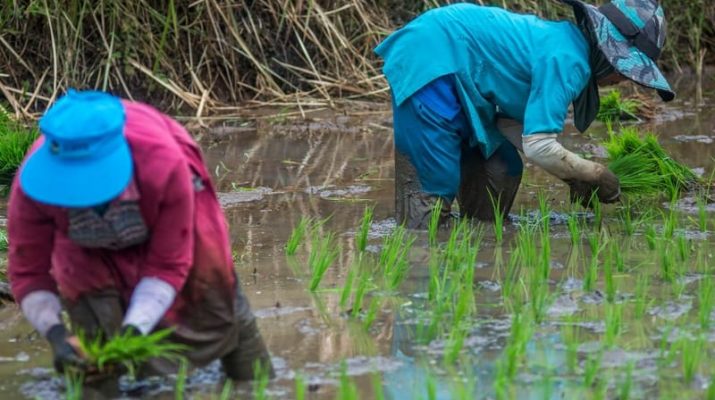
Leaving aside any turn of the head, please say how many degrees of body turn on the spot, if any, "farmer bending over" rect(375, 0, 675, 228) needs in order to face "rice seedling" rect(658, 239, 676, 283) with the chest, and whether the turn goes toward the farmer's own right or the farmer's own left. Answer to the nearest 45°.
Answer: approximately 45° to the farmer's own right

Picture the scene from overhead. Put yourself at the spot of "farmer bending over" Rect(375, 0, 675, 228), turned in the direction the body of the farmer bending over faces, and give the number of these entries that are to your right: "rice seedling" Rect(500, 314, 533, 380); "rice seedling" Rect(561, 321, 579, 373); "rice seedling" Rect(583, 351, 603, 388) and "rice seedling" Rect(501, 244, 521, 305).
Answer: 4

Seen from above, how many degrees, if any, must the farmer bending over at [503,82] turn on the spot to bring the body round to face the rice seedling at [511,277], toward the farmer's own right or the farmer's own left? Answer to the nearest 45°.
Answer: approximately 90° to the farmer's own right

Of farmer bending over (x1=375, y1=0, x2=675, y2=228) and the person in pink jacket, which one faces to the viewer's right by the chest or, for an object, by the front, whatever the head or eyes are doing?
the farmer bending over

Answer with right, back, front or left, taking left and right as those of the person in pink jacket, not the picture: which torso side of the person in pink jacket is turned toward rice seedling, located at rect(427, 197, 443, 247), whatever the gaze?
back

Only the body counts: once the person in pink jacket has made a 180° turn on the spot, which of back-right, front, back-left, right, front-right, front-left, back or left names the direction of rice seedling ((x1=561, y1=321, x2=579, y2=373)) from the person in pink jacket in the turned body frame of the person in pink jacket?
front-right

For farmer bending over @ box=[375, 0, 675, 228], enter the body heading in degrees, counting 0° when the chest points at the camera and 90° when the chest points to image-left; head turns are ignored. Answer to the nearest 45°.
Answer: approximately 270°

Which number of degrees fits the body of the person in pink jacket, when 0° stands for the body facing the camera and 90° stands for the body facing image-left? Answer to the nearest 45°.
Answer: approximately 45°

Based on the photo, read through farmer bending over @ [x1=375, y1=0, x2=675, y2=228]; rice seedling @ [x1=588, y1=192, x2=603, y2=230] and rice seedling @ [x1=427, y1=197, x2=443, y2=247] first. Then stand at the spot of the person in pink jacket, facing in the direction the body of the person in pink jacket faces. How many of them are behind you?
3

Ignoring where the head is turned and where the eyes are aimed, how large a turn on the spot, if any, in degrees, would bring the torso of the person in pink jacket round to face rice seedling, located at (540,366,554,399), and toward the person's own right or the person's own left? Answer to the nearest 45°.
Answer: approximately 135° to the person's own left
